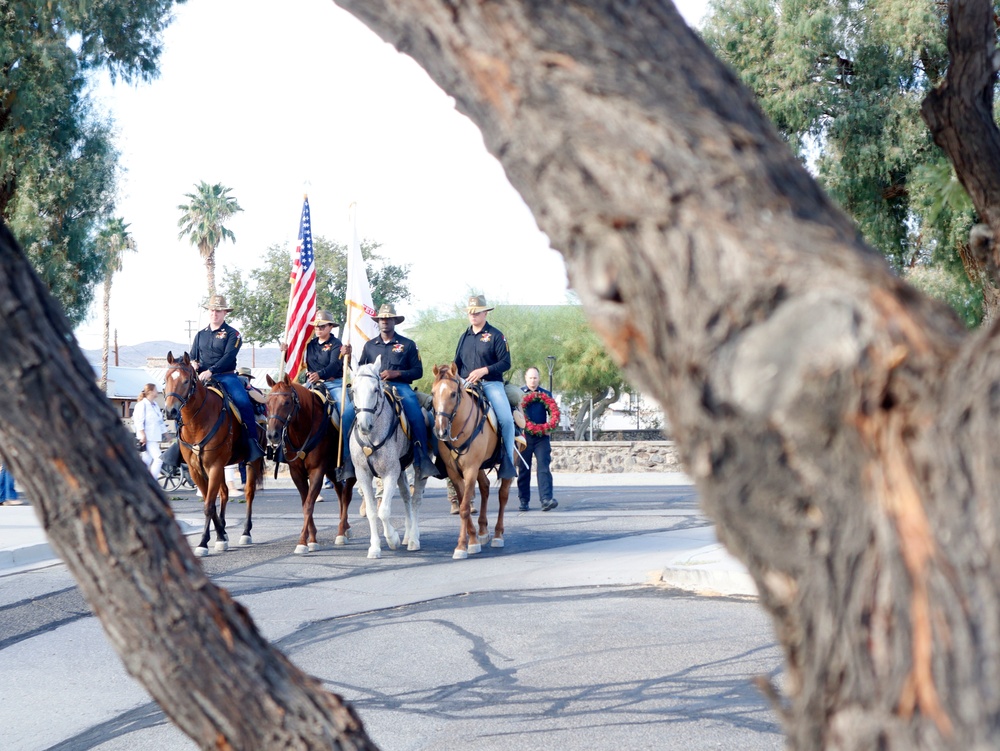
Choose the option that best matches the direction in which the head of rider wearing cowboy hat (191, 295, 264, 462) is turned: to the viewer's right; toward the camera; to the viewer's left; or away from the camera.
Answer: toward the camera

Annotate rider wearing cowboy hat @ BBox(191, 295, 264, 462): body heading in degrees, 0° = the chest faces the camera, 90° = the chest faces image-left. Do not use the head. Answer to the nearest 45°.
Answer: approximately 45°

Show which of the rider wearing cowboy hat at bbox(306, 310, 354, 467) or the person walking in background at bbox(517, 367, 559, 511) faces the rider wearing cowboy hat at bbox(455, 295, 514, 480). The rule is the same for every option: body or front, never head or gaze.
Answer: the person walking in background

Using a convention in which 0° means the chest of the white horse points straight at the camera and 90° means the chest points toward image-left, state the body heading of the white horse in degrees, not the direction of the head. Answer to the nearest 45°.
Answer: approximately 45°

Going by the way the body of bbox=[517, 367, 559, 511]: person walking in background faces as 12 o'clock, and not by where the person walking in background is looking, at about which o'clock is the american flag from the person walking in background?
The american flag is roughly at 2 o'clock from the person walking in background.

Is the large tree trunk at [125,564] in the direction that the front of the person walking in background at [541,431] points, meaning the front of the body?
yes

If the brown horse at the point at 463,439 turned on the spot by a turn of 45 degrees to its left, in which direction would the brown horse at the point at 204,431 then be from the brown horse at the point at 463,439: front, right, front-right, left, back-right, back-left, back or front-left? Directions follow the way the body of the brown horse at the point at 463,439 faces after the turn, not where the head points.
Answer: right

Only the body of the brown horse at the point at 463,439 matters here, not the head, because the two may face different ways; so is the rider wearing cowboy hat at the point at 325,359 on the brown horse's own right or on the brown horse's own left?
on the brown horse's own right

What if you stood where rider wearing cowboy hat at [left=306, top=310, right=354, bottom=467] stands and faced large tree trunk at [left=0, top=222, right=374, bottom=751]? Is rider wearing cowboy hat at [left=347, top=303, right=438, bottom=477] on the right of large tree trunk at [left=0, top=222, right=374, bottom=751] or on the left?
left

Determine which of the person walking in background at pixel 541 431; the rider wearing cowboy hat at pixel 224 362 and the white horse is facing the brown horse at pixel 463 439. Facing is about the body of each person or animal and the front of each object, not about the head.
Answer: the person walking in background

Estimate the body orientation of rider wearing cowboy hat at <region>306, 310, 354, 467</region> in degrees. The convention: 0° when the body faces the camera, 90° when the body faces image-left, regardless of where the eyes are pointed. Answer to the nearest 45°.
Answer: approximately 45°

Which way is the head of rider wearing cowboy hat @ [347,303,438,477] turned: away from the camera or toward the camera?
toward the camera

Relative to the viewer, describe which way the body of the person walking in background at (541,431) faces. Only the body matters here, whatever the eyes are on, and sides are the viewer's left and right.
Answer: facing the viewer

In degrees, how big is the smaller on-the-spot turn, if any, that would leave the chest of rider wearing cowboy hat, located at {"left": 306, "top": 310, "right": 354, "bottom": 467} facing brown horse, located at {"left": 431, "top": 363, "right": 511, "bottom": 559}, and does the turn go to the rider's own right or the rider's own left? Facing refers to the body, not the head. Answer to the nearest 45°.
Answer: approximately 90° to the rider's own left

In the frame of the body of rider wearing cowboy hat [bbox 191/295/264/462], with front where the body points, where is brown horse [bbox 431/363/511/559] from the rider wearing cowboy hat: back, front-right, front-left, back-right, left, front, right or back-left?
left

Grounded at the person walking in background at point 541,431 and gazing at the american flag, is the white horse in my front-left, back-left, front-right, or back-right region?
front-left
